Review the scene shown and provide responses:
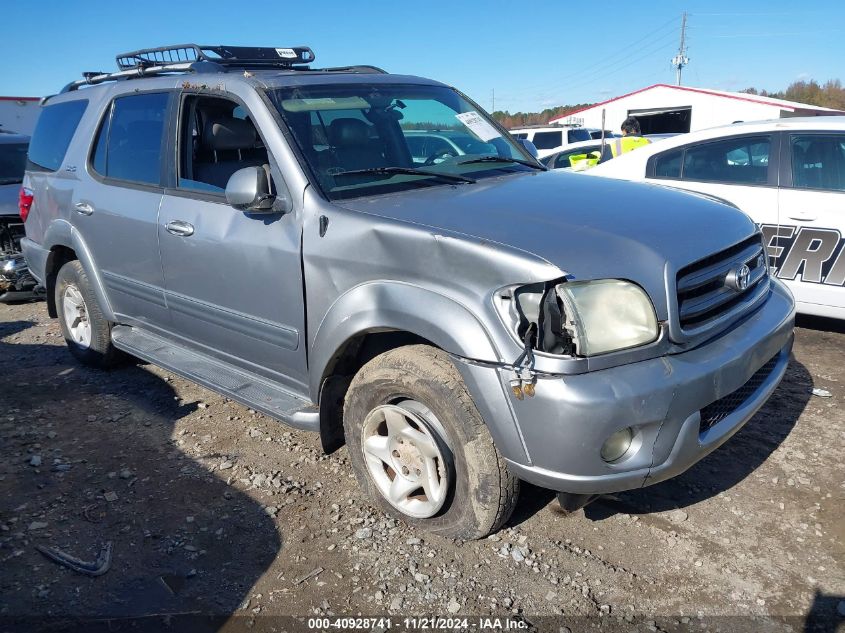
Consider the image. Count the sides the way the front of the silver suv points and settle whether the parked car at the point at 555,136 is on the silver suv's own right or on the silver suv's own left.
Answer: on the silver suv's own left

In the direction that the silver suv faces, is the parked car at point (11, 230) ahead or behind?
behind

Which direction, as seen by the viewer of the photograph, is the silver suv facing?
facing the viewer and to the right of the viewer

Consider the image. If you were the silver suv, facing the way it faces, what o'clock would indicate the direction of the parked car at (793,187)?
The parked car is roughly at 9 o'clock from the silver suv.
